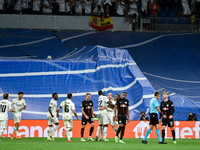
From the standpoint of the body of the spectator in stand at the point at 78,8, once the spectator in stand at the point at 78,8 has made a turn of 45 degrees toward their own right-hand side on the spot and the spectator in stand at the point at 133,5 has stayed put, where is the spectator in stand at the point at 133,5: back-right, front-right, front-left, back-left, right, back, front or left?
back-left

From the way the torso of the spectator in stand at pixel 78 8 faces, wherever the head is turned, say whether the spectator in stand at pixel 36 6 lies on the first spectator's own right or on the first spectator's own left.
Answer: on the first spectator's own right

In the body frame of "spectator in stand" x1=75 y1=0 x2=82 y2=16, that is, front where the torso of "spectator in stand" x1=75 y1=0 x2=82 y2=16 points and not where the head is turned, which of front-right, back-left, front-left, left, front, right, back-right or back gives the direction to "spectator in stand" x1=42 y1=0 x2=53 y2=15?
right

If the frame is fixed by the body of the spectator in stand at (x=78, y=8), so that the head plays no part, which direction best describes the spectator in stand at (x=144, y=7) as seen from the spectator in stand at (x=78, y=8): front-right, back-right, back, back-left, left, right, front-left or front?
left

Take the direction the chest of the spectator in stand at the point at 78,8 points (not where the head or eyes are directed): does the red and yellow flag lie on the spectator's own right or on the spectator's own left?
on the spectator's own left

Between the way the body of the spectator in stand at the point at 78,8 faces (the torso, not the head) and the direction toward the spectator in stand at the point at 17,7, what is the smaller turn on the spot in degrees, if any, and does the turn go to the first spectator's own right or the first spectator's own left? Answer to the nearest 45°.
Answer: approximately 90° to the first spectator's own right

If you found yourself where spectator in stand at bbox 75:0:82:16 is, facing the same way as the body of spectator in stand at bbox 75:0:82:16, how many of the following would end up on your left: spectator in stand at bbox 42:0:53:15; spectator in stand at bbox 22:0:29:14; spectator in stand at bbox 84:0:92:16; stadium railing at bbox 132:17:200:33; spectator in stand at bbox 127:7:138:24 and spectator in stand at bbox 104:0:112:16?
4

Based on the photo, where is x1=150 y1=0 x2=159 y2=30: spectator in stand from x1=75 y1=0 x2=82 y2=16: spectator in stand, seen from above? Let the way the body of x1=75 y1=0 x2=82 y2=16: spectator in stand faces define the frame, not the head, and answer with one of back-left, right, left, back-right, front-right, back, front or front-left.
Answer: left

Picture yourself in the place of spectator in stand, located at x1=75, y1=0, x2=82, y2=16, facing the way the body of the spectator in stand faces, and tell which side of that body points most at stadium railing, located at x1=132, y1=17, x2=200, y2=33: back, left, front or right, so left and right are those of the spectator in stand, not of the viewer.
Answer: left

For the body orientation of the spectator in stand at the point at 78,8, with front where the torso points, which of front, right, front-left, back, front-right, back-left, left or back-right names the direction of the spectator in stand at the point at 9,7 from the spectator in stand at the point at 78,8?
right

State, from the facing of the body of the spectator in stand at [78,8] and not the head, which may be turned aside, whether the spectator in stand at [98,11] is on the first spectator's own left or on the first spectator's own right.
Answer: on the first spectator's own left

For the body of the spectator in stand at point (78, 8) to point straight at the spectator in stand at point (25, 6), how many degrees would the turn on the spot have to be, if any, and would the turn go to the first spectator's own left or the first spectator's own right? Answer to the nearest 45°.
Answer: approximately 90° to the first spectator's own right

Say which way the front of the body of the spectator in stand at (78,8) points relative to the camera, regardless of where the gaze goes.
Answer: toward the camera

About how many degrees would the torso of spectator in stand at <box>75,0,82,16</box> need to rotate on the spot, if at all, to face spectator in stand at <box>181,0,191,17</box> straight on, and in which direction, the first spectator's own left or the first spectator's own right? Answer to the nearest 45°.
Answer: approximately 90° to the first spectator's own left
